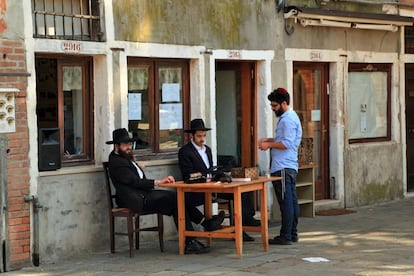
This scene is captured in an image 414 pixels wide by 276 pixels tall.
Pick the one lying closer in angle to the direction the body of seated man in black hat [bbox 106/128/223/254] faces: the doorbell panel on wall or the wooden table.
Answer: the wooden table

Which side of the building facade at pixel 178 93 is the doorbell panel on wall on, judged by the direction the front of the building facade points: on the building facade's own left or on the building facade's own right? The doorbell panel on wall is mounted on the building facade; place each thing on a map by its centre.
on the building facade's own right

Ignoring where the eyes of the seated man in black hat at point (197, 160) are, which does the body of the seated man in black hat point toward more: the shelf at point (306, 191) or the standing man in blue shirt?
the standing man in blue shirt

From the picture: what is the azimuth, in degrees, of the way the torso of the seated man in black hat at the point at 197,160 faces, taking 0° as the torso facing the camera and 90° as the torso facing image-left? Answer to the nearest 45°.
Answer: approximately 315°

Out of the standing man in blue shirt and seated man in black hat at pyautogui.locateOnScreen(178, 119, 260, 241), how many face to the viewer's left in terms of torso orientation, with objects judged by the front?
1

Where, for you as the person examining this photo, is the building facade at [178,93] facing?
facing the viewer and to the right of the viewer

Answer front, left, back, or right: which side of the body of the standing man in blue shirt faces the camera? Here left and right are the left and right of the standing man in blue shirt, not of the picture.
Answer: left

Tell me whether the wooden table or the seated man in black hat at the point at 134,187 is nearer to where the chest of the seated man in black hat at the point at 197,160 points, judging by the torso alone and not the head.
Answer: the wooden table

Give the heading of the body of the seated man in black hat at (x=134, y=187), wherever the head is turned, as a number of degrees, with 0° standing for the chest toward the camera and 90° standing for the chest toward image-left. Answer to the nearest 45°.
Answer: approximately 270°

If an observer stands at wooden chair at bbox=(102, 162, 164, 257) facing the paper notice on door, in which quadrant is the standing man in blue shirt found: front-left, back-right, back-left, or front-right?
front-right

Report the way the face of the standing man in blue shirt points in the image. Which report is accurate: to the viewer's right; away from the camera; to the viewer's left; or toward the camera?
to the viewer's left

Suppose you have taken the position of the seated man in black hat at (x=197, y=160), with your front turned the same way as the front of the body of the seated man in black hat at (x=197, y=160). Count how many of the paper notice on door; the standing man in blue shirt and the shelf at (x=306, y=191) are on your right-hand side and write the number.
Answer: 0

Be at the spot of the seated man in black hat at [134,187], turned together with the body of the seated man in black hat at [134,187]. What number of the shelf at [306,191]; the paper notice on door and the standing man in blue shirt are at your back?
0

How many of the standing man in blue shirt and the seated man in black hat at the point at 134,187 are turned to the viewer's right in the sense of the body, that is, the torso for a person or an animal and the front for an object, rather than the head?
1
